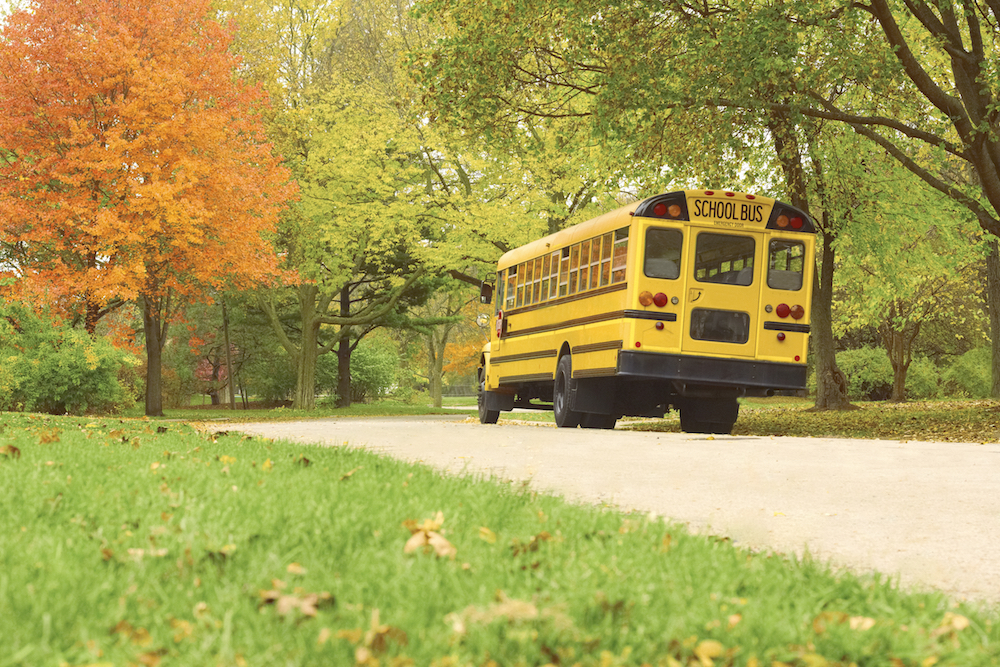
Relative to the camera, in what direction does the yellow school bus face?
facing away from the viewer and to the left of the viewer

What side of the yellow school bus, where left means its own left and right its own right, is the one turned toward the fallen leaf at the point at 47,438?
left

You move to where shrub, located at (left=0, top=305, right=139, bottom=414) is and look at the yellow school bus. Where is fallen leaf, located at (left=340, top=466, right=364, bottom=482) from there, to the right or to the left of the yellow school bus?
right

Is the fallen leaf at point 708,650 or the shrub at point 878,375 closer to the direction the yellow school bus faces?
the shrub

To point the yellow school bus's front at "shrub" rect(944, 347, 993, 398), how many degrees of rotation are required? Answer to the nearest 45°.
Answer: approximately 90° to its right

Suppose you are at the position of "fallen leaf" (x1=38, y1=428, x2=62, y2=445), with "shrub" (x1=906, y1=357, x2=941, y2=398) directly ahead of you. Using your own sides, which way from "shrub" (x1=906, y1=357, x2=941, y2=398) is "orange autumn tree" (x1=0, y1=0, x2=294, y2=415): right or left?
left

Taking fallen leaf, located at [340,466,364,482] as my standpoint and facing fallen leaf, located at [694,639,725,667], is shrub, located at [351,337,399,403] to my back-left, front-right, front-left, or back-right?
back-left

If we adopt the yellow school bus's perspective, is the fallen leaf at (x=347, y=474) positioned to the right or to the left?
on its left

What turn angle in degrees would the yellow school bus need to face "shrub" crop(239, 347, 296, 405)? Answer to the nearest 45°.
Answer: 0° — it already faces it

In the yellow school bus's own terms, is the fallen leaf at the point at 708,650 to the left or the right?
on its left

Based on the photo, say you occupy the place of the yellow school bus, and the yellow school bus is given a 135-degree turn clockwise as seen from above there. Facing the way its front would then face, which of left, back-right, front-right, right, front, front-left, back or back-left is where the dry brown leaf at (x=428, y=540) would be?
right
